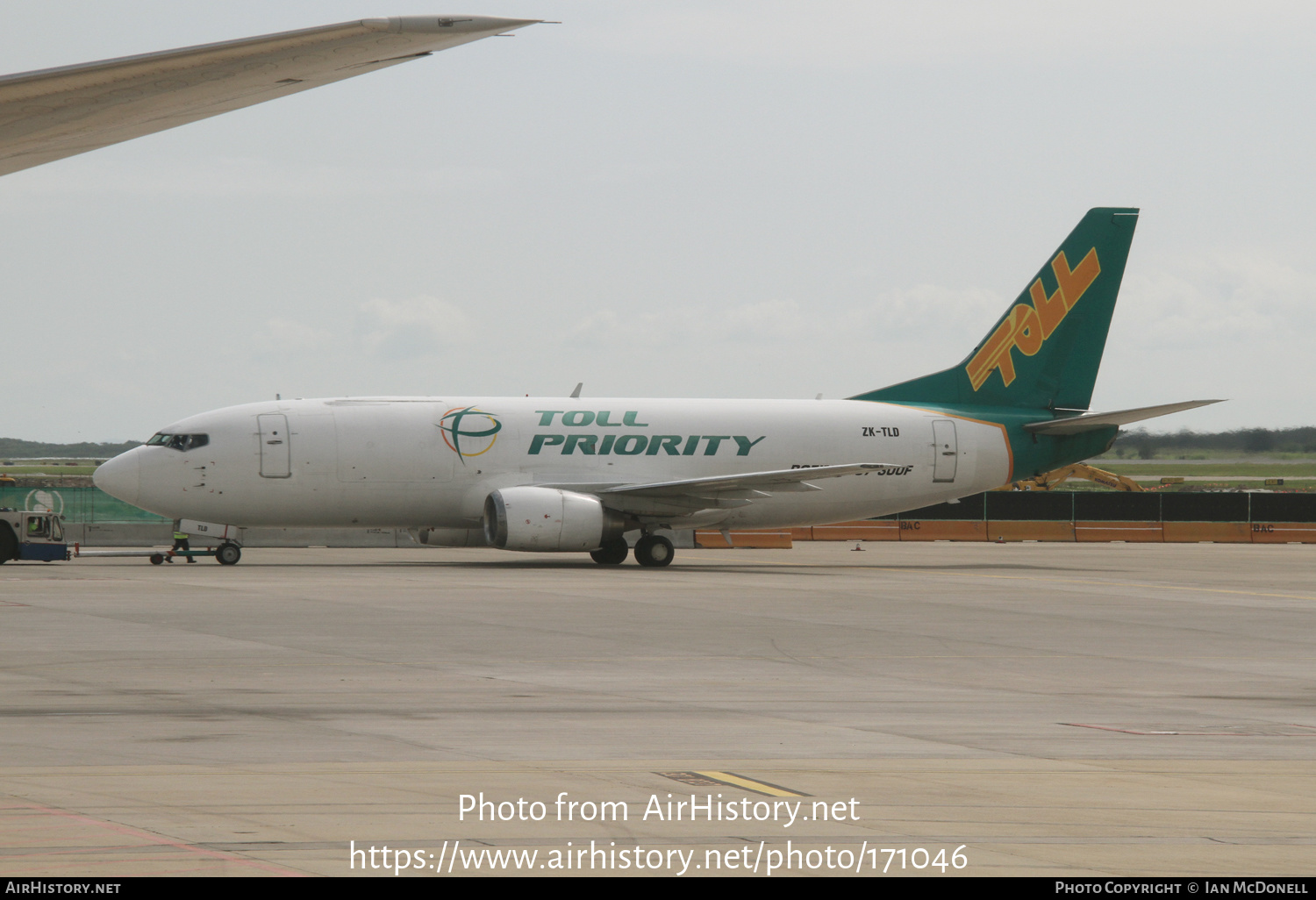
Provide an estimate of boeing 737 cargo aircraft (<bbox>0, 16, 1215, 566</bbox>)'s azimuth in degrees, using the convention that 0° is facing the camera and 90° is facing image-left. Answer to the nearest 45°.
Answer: approximately 90°

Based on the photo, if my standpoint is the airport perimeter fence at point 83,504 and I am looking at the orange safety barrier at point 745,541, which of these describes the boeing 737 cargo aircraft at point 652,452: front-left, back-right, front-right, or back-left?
front-right

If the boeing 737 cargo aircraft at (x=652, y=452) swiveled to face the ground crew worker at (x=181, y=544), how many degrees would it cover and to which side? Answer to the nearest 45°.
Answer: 0° — it already faces them

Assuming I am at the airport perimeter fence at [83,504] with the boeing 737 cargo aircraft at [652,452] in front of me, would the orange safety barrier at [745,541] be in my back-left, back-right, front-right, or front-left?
front-left

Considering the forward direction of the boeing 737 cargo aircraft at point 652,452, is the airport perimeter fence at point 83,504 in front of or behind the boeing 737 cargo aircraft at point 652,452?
in front

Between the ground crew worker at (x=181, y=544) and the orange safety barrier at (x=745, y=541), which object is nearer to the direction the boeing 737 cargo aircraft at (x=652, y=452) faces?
the ground crew worker

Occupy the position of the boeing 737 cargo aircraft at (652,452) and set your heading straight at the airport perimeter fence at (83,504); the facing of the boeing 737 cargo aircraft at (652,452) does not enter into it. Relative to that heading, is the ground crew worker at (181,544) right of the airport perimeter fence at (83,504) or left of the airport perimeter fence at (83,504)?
left

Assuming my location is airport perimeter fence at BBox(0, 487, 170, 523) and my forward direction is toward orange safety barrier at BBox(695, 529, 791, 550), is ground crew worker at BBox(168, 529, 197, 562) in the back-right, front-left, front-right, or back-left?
front-right

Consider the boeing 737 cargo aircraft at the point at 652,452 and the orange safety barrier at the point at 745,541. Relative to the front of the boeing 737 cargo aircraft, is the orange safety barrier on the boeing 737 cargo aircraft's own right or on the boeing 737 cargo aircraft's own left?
on the boeing 737 cargo aircraft's own right

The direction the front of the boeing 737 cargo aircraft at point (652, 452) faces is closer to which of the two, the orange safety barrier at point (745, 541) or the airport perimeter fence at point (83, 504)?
the airport perimeter fence

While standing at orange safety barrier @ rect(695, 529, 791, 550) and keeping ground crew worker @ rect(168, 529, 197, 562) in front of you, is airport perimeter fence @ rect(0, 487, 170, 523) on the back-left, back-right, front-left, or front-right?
front-right
